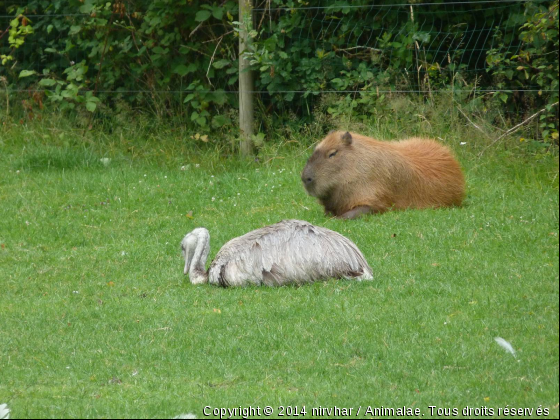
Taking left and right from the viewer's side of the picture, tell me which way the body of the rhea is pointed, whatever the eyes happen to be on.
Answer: facing to the left of the viewer

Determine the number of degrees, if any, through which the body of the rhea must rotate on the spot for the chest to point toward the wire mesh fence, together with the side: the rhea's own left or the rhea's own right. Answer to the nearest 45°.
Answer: approximately 90° to the rhea's own right

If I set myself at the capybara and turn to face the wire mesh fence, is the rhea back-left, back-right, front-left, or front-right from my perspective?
back-left

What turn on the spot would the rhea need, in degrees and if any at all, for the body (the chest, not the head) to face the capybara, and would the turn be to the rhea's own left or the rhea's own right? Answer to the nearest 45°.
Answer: approximately 90° to the rhea's own right
